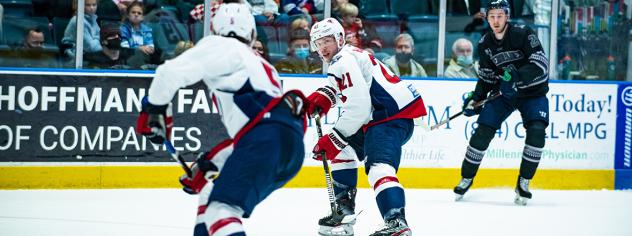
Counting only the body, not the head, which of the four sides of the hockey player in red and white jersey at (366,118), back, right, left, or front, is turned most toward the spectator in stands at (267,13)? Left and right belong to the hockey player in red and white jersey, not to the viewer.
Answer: right

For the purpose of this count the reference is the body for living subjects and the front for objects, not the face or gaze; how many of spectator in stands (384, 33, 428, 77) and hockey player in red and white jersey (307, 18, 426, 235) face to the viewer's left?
1

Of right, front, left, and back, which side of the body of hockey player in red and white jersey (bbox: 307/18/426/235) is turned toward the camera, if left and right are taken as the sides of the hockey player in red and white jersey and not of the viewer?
left

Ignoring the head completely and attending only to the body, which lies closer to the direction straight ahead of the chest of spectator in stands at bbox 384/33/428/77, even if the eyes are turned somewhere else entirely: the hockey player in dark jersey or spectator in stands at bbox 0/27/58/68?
the hockey player in dark jersey

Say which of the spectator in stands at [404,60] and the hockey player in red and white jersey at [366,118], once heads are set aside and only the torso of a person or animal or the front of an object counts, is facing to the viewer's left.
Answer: the hockey player in red and white jersey

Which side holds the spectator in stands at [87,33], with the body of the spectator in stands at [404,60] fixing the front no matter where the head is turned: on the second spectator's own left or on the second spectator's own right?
on the second spectator's own right

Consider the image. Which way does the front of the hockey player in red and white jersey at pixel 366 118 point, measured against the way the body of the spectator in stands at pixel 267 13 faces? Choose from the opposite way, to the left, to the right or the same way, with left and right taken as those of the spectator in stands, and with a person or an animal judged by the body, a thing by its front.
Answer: to the right
